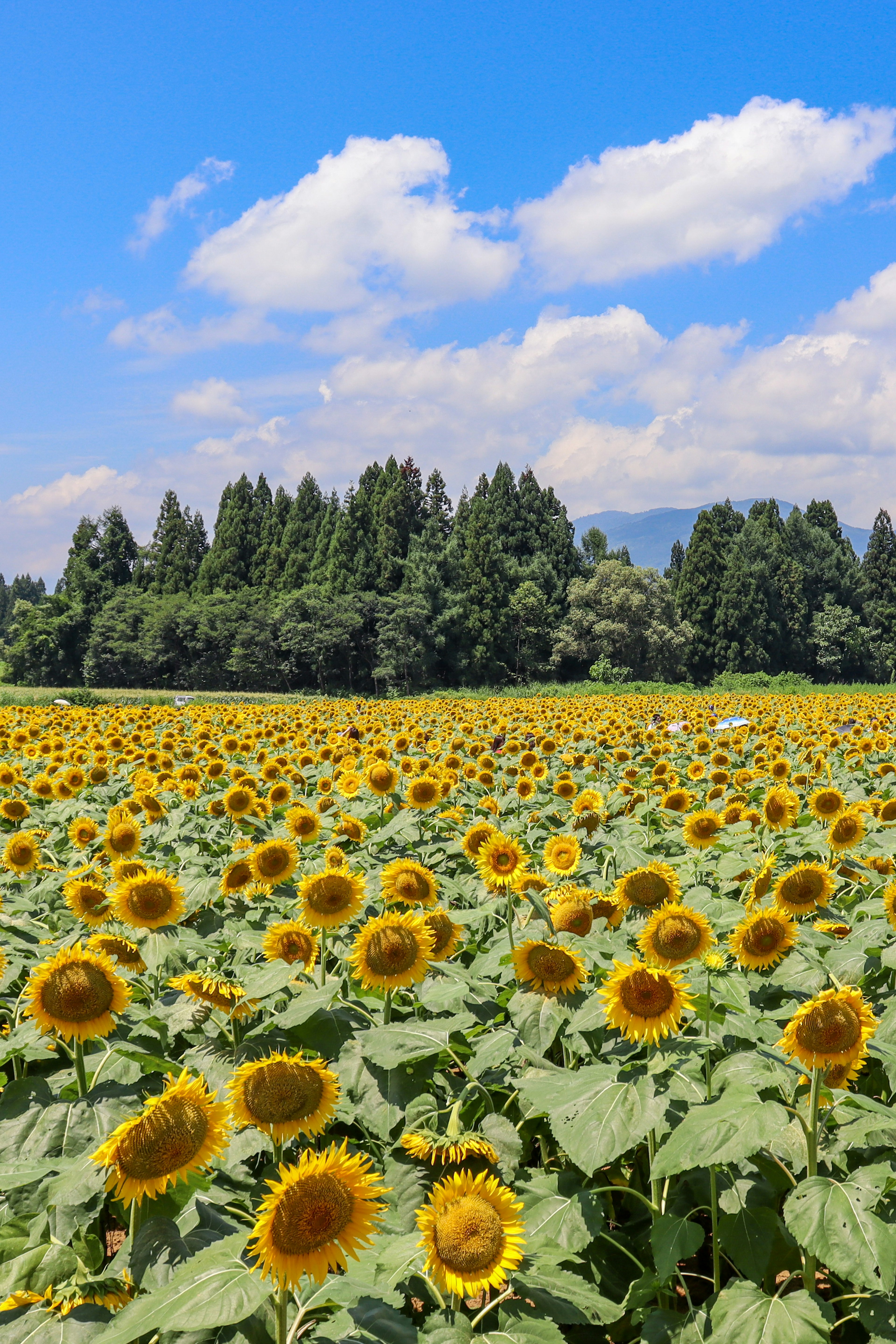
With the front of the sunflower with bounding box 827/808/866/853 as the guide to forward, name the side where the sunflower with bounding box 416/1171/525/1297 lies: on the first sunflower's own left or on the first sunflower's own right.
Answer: on the first sunflower's own right

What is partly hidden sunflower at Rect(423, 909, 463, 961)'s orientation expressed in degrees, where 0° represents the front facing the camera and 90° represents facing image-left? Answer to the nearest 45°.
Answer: approximately 0°

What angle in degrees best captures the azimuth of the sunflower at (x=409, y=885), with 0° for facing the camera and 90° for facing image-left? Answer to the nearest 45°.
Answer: approximately 0°

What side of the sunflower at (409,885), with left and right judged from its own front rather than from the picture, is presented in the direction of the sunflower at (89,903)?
right
